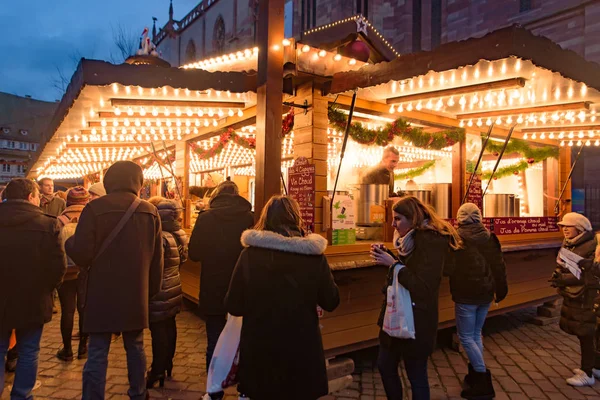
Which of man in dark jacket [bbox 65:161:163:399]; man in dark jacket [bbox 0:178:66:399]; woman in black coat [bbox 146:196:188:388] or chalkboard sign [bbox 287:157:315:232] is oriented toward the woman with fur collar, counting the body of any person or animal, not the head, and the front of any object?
the chalkboard sign

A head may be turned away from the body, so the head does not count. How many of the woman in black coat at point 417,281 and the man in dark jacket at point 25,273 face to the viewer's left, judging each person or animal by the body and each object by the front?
1

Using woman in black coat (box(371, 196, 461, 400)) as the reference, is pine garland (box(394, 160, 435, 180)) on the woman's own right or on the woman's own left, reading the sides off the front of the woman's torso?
on the woman's own right

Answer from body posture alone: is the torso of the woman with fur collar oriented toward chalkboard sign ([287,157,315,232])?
yes

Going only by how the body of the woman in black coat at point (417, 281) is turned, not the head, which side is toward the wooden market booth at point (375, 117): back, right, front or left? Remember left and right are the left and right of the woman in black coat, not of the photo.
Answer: right

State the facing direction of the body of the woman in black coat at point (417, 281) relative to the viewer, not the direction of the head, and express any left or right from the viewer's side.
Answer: facing to the left of the viewer

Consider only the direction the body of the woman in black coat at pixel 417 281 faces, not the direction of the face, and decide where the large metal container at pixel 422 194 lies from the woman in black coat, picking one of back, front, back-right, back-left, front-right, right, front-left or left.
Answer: right

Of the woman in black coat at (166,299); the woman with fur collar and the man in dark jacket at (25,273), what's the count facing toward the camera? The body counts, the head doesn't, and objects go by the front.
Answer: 0

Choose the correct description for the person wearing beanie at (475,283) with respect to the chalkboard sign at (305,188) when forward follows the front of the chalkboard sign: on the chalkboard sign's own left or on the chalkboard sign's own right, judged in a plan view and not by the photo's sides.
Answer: on the chalkboard sign's own left

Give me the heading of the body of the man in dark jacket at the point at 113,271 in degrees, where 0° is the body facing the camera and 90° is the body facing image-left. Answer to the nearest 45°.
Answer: approximately 180°

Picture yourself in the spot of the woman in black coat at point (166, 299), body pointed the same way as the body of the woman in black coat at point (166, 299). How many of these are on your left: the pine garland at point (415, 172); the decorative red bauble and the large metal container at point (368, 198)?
0

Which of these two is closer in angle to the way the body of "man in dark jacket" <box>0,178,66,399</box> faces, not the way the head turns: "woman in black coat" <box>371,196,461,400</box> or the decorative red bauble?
the decorative red bauble

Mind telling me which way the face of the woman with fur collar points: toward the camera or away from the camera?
away from the camera

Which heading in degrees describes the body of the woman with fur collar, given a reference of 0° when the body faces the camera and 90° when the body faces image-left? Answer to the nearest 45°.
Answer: approximately 180°

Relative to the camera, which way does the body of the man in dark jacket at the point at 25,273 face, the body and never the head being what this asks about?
away from the camera

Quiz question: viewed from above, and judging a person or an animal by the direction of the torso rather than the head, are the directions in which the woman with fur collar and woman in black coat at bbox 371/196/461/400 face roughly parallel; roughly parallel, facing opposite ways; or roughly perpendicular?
roughly perpendicular

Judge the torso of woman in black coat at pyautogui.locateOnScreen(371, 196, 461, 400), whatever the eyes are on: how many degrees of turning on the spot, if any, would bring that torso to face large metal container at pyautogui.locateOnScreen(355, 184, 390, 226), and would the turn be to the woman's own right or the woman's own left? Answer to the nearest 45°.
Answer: approximately 90° to the woman's own right

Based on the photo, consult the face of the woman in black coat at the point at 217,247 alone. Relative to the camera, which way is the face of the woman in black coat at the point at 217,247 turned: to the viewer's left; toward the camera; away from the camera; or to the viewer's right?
away from the camera

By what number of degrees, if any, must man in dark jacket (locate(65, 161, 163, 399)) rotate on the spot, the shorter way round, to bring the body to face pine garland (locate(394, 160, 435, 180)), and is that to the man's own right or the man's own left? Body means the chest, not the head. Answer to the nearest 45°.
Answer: approximately 45° to the man's own right

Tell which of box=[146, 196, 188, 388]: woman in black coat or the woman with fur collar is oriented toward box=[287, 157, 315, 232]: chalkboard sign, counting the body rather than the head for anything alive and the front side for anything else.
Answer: the woman with fur collar
